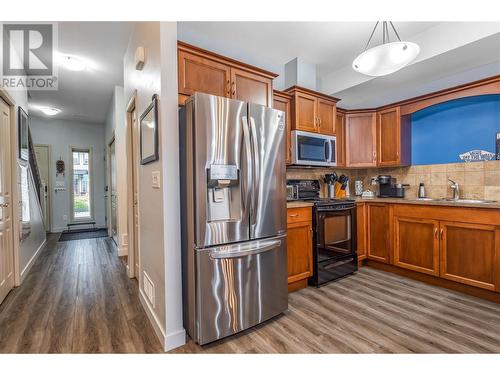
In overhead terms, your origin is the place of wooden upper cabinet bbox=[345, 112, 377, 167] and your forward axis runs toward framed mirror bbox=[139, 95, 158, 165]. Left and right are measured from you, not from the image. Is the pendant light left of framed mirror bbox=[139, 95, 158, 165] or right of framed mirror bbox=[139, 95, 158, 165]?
left

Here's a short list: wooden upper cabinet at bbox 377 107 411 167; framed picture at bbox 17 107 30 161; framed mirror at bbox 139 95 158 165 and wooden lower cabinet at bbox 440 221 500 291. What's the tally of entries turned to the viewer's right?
1

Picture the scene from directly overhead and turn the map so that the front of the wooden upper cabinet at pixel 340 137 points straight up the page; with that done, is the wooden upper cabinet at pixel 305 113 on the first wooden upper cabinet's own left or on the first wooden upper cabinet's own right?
on the first wooden upper cabinet's own right

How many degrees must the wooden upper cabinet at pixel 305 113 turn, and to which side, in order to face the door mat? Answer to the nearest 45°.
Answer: approximately 135° to its right

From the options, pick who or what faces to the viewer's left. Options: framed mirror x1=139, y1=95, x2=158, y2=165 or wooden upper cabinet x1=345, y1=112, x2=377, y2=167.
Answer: the framed mirror

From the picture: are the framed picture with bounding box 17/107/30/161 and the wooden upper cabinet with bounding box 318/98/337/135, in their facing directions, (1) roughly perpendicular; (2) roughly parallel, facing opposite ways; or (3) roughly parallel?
roughly perpendicular

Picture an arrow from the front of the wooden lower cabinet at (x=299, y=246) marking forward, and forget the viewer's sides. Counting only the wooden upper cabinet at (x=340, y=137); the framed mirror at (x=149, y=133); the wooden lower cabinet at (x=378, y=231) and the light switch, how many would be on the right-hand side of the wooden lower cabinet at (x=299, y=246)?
2

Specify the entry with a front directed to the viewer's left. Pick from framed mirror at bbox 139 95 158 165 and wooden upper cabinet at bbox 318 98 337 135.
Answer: the framed mirror

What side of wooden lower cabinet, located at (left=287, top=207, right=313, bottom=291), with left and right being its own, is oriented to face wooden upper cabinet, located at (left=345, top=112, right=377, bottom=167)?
left

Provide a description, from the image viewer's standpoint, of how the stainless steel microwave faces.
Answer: facing the viewer and to the right of the viewer

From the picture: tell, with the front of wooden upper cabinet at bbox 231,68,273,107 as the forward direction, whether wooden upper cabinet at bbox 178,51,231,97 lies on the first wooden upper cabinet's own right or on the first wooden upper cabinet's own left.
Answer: on the first wooden upper cabinet's own right
